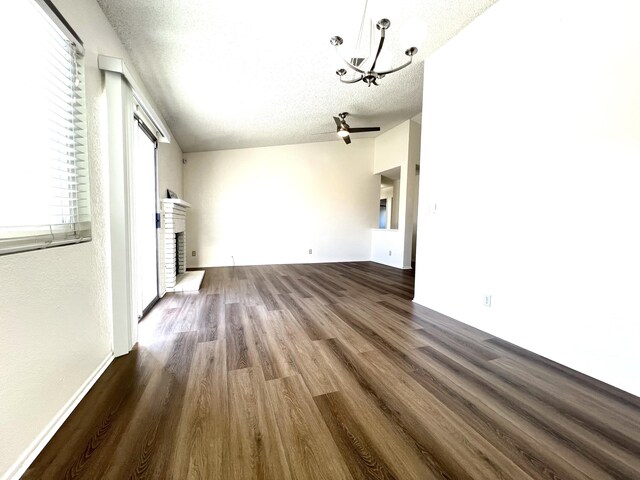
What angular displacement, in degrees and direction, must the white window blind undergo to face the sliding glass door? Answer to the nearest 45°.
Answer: approximately 90° to its left

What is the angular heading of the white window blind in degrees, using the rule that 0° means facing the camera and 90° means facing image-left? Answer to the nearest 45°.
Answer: approximately 315°
